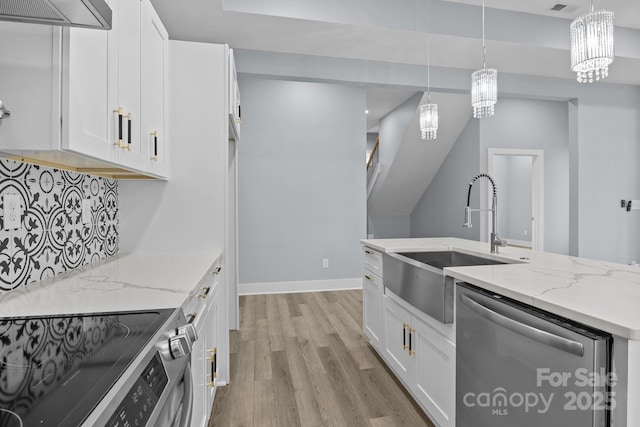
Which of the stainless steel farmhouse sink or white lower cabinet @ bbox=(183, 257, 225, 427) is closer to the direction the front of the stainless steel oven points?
the stainless steel farmhouse sink

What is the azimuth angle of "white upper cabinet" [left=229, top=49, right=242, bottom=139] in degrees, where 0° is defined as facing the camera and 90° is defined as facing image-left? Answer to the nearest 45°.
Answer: approximately 270°

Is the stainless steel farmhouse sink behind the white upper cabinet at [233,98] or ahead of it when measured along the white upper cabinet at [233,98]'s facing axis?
ahead

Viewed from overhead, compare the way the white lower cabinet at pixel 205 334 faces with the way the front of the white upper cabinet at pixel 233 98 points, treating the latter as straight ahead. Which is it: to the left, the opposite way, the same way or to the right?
the same way

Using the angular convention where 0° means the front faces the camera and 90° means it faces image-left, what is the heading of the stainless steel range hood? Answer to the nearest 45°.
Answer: approximately 315°

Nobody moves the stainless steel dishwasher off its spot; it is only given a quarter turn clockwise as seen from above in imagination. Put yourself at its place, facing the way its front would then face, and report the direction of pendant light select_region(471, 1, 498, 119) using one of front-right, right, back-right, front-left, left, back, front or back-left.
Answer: front-right

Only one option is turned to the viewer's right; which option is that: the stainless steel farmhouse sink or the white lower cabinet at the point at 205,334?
the white lower cabinet

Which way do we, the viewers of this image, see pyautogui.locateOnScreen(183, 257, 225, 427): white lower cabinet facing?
facing to the right of the viewer

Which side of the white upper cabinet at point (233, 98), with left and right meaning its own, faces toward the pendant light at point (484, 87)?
front

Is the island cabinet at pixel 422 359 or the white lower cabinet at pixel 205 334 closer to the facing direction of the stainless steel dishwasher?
the white lower cabinet

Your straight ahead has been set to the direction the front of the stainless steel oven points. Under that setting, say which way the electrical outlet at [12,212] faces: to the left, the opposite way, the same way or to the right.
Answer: the same way

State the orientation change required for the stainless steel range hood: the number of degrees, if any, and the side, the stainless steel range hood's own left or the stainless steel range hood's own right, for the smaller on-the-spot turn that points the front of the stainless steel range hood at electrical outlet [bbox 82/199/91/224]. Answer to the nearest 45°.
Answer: approximately 135° to the stainless steel range hood's own left

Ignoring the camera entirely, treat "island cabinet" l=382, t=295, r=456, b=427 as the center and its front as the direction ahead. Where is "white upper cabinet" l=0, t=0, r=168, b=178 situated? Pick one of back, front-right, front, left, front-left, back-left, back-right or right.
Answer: front

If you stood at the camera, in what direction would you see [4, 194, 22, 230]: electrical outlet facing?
facing the viewer and to the right of the viewer

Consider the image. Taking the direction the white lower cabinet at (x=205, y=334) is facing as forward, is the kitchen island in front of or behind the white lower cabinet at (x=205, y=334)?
in front
